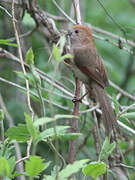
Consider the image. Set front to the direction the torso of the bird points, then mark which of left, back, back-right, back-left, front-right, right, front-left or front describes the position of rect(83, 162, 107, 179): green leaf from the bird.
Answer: left

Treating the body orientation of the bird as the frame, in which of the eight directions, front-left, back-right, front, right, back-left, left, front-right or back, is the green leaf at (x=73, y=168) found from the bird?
left

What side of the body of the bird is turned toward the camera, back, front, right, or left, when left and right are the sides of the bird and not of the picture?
left

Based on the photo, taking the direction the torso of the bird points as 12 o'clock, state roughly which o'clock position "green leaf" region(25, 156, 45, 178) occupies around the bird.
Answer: The green leaf is roughly at 11 o'clock from the bird.

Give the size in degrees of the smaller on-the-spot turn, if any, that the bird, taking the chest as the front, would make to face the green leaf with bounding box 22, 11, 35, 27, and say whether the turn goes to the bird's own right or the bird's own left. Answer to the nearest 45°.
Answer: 0° — it already faces it

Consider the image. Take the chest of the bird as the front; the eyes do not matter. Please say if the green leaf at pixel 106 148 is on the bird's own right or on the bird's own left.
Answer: on the bird's own left

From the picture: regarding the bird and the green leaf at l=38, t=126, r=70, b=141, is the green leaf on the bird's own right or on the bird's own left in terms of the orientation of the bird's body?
on the bird's own left

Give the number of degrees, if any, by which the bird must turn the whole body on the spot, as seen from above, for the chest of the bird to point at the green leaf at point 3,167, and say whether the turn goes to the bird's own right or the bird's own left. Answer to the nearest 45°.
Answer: approximately 90° to the bird's own left
